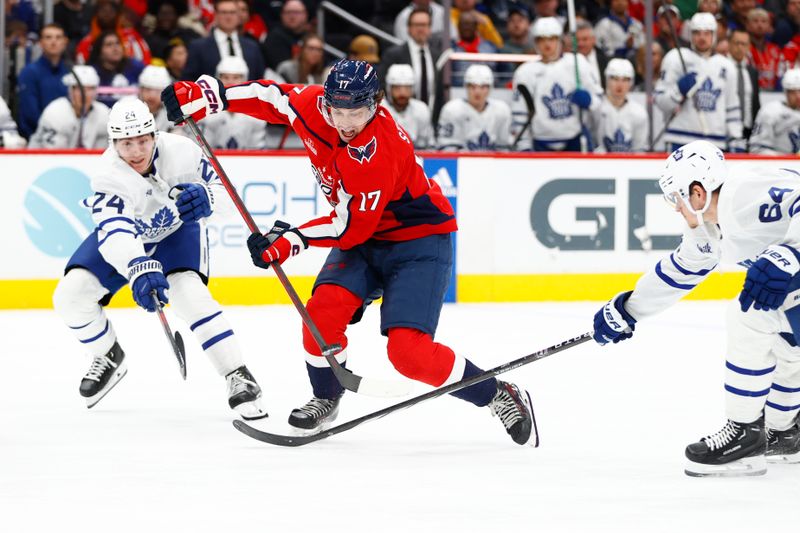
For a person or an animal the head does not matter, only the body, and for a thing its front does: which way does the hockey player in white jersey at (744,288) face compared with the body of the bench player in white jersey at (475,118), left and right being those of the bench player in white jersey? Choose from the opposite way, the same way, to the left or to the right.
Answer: to the right

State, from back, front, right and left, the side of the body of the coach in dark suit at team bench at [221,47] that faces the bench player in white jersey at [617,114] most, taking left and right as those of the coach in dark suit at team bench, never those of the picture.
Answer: left

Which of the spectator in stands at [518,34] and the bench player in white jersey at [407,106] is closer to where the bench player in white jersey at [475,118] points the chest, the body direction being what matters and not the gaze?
the bench player in white jersey

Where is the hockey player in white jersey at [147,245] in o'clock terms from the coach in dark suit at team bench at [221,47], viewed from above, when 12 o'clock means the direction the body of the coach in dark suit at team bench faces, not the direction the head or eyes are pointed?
The hockey player in white jersey is roughly at 12 o'clock from the coach in dark suit at team bench.

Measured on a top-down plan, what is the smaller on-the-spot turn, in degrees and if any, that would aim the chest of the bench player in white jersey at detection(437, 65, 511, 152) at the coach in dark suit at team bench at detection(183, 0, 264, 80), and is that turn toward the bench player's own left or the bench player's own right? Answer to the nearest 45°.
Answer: approximately 90° to the bench player's own right

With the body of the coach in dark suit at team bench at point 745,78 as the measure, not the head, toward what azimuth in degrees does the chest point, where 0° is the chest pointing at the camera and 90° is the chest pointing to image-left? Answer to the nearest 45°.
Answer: approximately 0°

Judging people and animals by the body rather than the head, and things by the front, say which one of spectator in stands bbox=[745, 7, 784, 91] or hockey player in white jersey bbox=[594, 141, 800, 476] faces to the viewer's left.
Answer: the hockey player in white jersey

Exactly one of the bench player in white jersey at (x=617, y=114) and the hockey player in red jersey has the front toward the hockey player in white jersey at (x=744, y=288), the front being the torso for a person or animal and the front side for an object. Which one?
the bench player in white jersey
